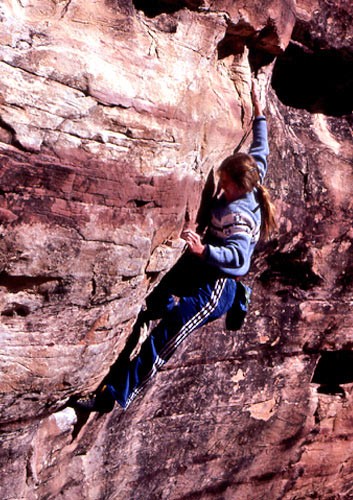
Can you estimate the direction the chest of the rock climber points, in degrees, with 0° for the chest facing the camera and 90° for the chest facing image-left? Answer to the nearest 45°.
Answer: approximately 90°

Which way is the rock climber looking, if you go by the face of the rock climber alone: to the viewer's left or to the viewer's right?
to the viewer's left
